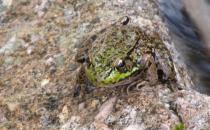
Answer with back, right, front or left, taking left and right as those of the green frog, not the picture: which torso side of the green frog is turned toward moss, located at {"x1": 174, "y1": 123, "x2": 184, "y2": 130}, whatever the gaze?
left

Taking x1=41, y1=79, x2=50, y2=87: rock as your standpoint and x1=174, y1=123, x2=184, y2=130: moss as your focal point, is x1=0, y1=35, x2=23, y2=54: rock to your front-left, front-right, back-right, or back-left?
back-left

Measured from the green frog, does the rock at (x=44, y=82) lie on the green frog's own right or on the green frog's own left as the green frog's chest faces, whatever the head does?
on the green frog's own right

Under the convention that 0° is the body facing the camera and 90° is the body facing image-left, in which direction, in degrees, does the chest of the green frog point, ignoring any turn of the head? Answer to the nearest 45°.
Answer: approximately 45°

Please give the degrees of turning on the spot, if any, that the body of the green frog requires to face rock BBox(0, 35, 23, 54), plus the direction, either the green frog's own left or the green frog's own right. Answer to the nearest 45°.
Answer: approximately 90° to the green frog's own right
